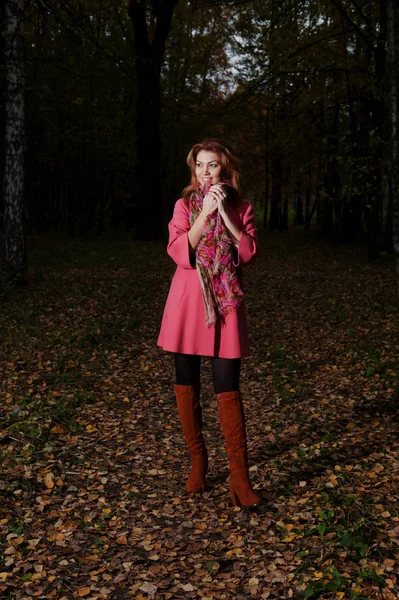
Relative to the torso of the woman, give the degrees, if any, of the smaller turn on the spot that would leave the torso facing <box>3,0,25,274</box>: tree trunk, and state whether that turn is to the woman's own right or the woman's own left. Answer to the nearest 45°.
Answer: approximately 135° to the woman's own right

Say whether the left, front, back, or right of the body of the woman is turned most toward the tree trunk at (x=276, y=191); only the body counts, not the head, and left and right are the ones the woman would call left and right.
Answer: back

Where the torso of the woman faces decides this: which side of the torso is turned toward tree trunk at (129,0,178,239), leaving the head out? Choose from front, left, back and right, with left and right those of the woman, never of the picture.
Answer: back

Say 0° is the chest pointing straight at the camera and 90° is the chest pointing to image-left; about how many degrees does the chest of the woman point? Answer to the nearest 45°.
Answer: approximately 0°

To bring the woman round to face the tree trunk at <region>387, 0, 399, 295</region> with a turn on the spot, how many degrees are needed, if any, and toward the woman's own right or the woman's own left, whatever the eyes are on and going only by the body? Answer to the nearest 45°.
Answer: approximately 135° to the woman's own left
